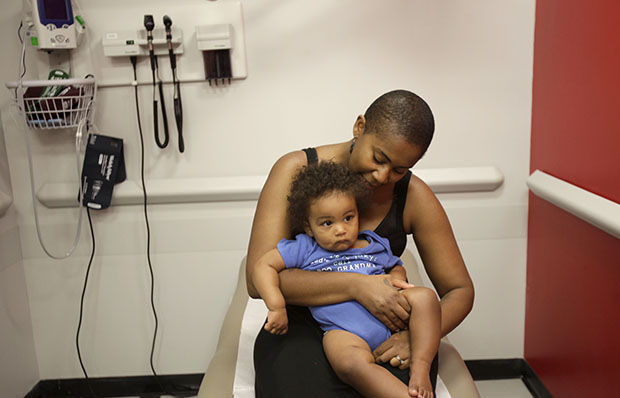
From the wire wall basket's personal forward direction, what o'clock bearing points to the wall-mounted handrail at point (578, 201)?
The wall-mounted handrail is roughly at 10 o'clock from the wire wall basket.

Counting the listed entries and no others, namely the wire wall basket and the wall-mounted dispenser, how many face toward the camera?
2

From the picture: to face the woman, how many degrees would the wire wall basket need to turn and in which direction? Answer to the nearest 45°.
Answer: approximately 45° to its left

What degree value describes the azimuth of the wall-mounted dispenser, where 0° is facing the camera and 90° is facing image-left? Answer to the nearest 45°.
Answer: approximately 0°

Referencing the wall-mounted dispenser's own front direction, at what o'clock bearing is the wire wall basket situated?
The wire wall basket is roughly at 3 o'clock from the wall-mounted dispenser.

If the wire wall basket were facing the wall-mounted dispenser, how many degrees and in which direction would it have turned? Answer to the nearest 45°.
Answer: approximately 90° to its left

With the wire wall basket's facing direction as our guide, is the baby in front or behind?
in front

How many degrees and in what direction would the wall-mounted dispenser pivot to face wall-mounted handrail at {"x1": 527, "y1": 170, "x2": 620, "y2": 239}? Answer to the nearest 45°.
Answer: approximately 45° to its left
